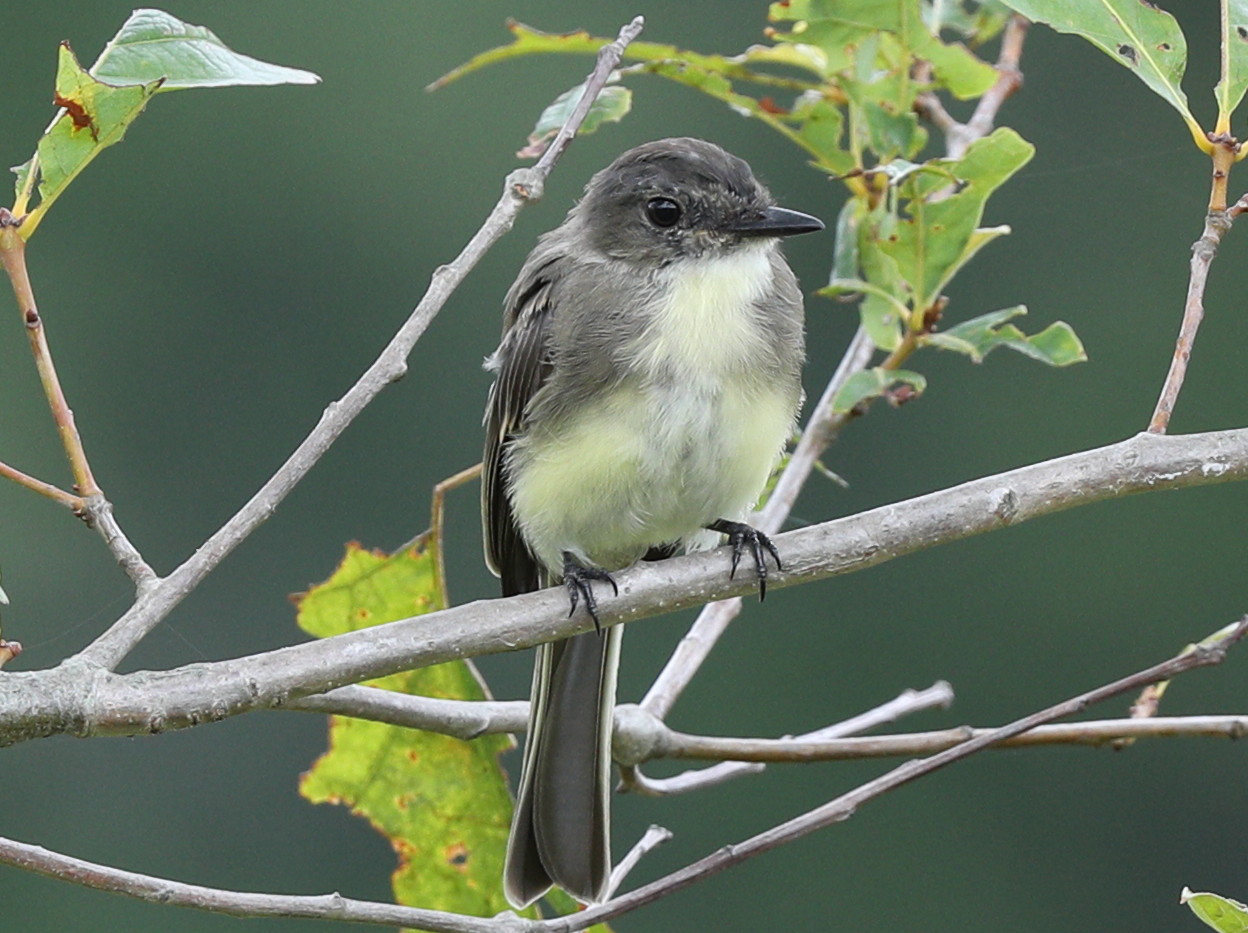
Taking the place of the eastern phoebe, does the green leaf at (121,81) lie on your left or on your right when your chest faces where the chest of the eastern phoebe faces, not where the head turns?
on your right

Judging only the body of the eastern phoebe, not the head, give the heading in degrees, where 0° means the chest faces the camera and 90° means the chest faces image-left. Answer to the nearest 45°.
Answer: approximately 315°

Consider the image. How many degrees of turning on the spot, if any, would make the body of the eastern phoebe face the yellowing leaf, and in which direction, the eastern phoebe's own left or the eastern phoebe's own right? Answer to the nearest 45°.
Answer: approximately 90° to the eastern phoebe's own right

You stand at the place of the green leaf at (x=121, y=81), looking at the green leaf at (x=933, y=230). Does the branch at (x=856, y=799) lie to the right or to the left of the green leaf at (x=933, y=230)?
right

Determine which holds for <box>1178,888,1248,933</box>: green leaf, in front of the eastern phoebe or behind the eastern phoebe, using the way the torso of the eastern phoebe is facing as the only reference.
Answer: in front

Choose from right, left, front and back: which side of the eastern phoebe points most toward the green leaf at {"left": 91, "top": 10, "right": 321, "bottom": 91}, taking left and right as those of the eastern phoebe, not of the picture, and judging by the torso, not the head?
right
